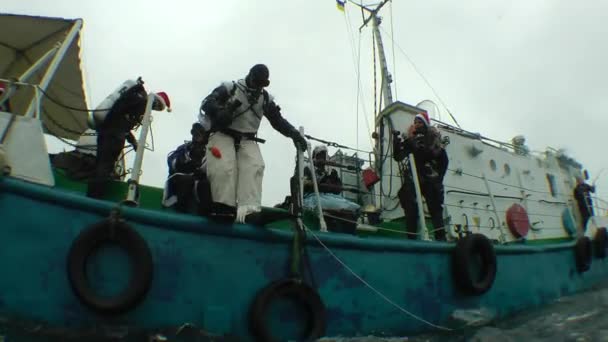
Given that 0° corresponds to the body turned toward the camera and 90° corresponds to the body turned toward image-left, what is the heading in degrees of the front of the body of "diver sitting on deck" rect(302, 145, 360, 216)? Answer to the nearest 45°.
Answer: approximately 315°

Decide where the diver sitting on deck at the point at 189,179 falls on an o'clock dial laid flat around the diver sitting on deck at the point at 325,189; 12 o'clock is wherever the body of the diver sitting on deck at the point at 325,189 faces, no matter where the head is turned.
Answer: the diver sitting on deck at the point at 189,179 is roughly at 3 o'clock from the diver sitting on deck at the point at 325,189.

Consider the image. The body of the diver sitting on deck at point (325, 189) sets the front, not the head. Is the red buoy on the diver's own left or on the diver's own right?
on the diver's own left
